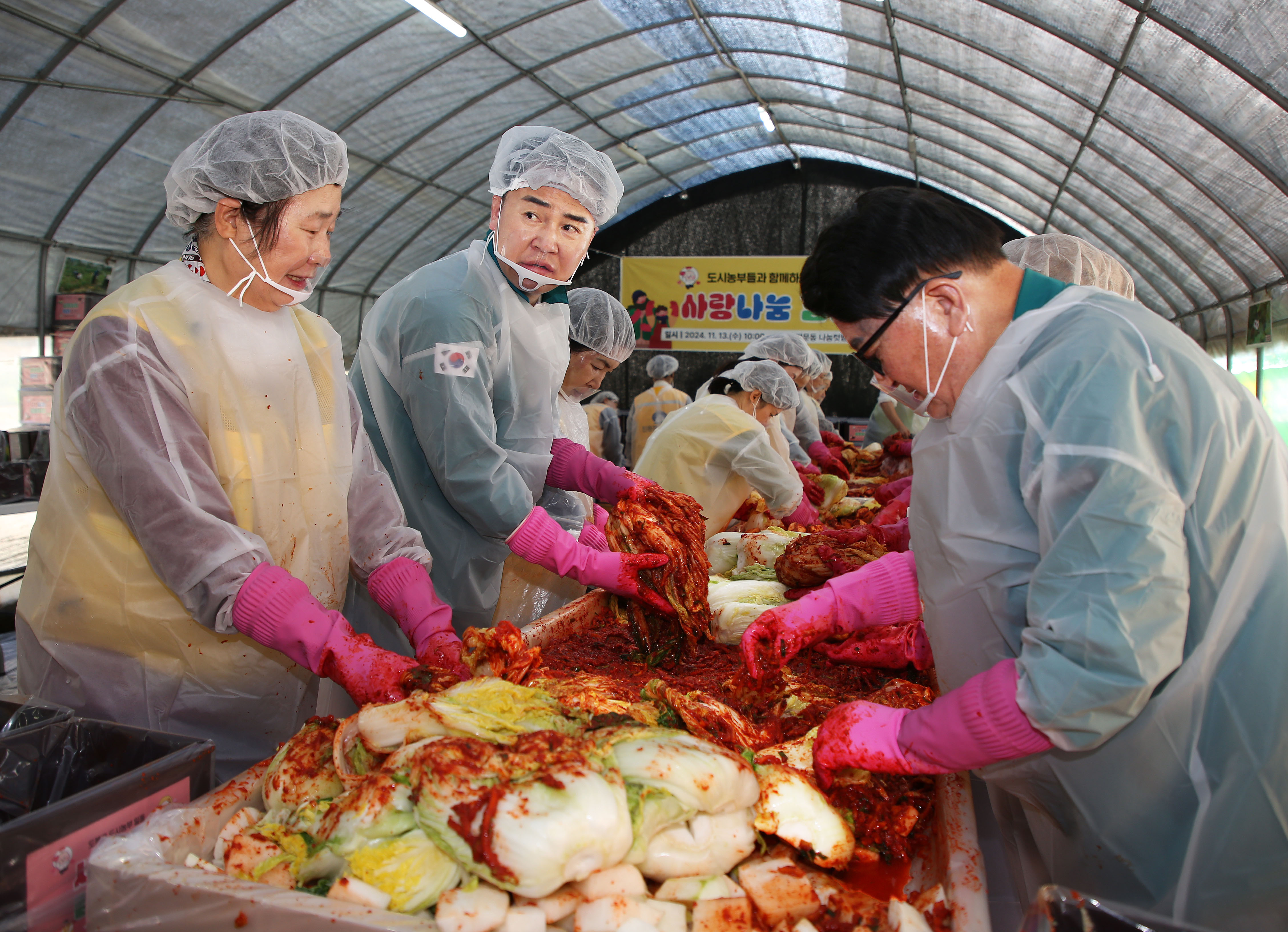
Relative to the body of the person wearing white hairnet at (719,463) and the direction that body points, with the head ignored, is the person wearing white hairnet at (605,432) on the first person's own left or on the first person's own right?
on the first person's own left

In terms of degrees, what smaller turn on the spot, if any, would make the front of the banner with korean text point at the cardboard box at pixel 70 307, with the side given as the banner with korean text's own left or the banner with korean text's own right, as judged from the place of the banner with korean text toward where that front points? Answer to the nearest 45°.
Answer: approximately 45° to the banner with korean text's own right

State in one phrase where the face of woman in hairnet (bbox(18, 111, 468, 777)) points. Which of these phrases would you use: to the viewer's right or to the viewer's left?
to the viewer's right

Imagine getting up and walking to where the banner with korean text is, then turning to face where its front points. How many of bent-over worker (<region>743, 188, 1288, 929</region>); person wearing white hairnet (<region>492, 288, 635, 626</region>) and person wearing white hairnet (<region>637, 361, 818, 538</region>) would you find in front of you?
3

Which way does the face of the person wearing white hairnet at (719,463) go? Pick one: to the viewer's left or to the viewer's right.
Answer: to the viewer's right

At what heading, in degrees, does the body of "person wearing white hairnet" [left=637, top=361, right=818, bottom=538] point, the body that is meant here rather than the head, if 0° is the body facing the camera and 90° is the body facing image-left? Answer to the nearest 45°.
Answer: approximately 270°

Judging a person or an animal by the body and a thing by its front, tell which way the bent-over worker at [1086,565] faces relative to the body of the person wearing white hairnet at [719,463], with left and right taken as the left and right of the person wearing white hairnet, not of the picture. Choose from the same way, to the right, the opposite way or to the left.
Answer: the opposite way

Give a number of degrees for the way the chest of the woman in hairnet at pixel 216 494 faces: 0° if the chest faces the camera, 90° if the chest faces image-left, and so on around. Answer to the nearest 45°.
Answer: approximately 315°

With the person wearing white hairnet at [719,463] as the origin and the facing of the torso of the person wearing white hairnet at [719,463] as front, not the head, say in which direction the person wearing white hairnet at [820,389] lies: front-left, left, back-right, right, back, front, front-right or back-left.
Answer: left

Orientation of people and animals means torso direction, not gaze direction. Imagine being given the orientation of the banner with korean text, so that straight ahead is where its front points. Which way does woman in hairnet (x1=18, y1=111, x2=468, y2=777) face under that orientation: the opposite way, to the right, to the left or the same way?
to the left

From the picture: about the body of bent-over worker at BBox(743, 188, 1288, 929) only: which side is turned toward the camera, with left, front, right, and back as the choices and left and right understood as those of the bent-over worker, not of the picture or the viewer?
left

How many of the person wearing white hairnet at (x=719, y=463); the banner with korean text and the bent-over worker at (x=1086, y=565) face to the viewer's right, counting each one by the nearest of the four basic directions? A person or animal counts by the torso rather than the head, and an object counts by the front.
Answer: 1

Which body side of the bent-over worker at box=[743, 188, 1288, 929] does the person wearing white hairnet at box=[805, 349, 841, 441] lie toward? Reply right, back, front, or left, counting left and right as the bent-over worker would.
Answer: right

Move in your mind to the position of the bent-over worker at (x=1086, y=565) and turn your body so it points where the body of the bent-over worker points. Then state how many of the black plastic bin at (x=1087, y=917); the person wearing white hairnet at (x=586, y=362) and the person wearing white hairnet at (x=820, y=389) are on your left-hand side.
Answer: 1

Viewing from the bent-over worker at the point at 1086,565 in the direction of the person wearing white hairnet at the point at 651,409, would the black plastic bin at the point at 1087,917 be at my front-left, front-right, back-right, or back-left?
back-left

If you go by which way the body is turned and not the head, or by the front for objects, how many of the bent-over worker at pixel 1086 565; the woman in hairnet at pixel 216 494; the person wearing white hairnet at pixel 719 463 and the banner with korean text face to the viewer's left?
1

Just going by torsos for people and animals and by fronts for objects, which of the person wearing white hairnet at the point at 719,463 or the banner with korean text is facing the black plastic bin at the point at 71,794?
the banner with korean text

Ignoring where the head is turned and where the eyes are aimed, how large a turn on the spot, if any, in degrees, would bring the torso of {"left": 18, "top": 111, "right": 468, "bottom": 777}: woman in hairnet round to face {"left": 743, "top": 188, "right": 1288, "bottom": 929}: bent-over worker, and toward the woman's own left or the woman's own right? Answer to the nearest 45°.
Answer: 0° — they already face them
